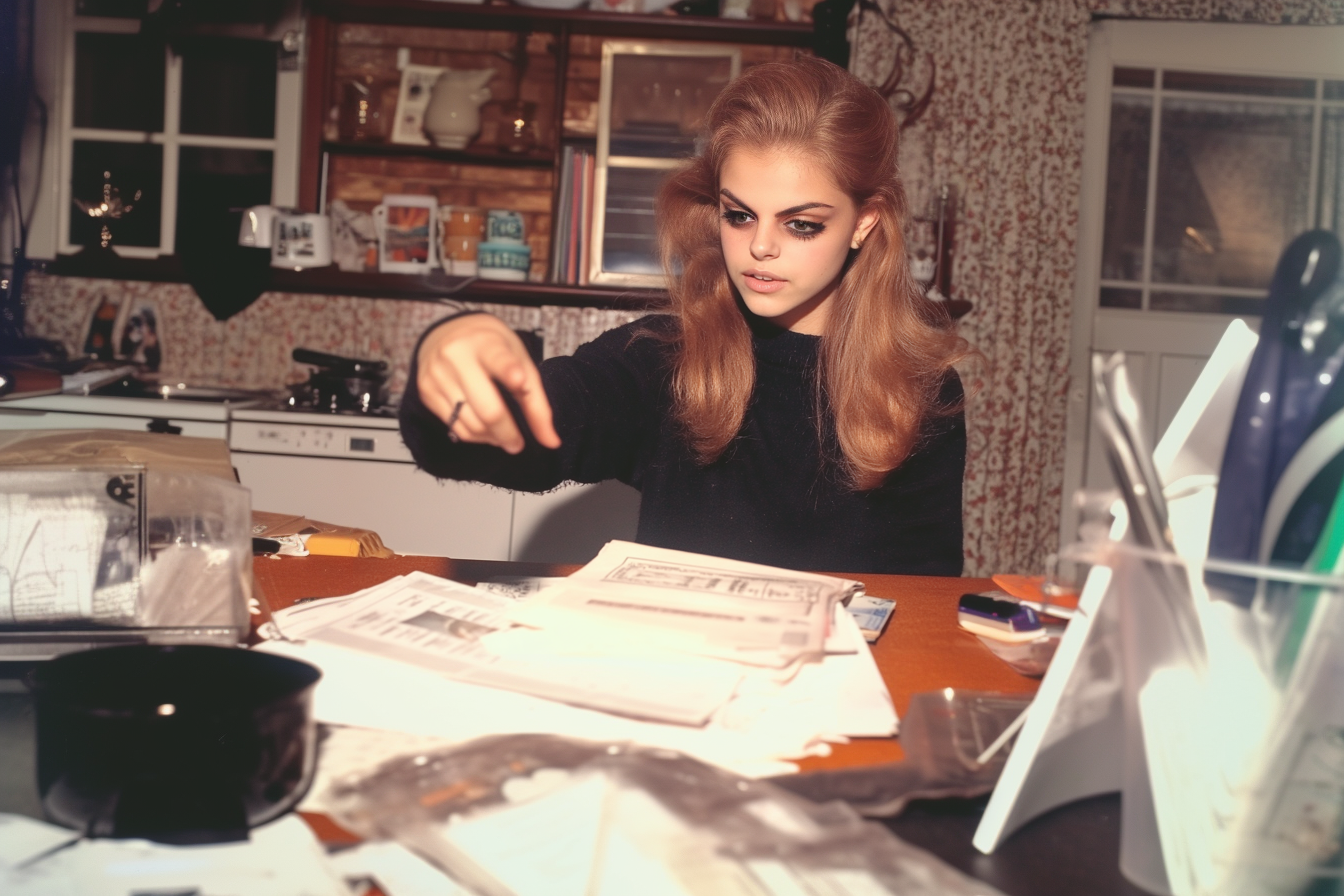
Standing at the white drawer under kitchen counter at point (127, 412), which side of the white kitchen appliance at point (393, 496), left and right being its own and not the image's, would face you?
right

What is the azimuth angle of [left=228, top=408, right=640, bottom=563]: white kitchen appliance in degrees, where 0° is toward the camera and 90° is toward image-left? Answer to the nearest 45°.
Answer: approximately 0°

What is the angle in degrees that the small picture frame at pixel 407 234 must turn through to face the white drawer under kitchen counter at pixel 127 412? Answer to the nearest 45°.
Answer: approximately 45° to its right

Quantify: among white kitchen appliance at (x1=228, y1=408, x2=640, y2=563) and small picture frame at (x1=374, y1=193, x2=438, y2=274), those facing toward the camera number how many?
2

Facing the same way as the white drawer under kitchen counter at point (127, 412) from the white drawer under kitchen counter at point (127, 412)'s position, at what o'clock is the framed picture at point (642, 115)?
The framed picture is roughly at 9 o'clock from the white drawer under kitchen counter.
